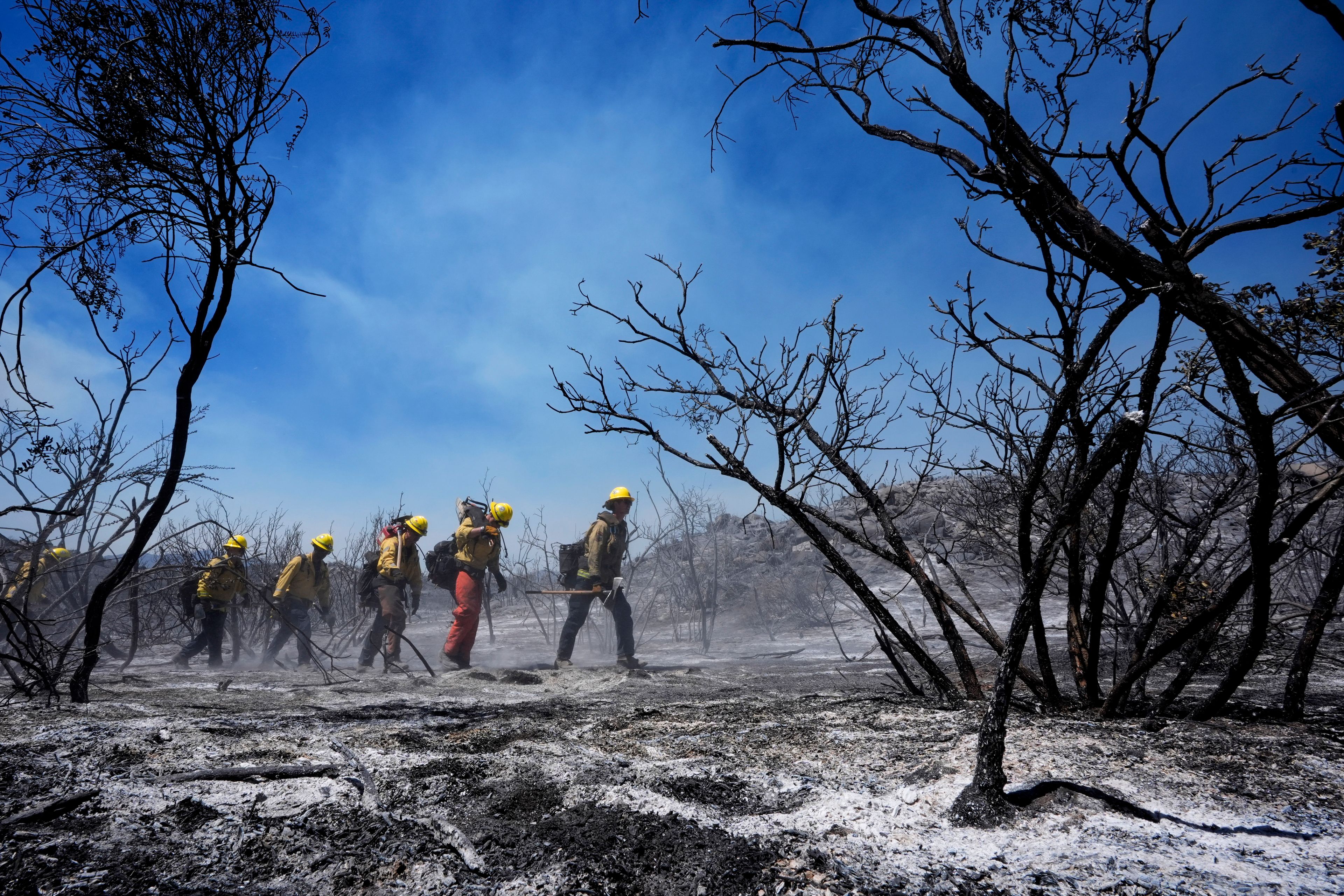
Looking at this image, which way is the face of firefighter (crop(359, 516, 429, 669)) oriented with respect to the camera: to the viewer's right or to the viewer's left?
to the viewer's right

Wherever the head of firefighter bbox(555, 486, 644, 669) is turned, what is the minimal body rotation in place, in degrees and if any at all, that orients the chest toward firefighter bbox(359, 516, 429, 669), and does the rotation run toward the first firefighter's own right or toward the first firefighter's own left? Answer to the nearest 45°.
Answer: approximately 180°

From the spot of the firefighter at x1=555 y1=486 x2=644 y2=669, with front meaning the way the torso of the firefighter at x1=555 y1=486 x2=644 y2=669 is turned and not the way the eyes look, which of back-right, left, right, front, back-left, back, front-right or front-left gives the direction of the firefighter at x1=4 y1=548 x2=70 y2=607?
back

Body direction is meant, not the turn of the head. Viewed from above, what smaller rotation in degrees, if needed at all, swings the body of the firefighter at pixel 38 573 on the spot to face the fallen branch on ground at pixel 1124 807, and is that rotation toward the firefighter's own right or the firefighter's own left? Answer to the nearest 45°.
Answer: approximately 90° to the firefighter's own right

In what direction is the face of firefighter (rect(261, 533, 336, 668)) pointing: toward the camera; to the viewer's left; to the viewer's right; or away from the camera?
to the viewer's right

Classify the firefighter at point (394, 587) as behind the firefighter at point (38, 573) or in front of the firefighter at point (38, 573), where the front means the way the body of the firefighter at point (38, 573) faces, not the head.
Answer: in front

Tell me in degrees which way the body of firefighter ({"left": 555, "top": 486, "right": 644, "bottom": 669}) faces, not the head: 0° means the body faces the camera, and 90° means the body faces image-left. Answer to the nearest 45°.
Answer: approximately 270°

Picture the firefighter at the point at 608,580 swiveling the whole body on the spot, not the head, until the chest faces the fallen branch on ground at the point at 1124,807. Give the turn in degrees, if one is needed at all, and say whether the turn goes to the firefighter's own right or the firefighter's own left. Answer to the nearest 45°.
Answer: approximately 90° to the firefighter's own right

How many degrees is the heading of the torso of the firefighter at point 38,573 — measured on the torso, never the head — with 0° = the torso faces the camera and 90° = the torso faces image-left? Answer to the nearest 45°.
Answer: approximately 270°

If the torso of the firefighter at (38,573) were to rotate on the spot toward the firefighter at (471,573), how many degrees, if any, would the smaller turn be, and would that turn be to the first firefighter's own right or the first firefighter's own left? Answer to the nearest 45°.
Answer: approximately 45° to the first firefighter's own right

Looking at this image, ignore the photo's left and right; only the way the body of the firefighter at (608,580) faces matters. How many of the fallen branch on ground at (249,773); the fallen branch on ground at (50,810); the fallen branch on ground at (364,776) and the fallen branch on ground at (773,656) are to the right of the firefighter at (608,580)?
3

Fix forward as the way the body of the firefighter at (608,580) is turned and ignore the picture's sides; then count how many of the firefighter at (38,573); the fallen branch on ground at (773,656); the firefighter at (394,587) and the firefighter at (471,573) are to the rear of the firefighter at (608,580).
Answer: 3

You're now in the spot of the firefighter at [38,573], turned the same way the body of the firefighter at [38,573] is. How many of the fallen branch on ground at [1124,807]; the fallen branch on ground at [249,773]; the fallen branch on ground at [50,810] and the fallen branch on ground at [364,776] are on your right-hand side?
4
